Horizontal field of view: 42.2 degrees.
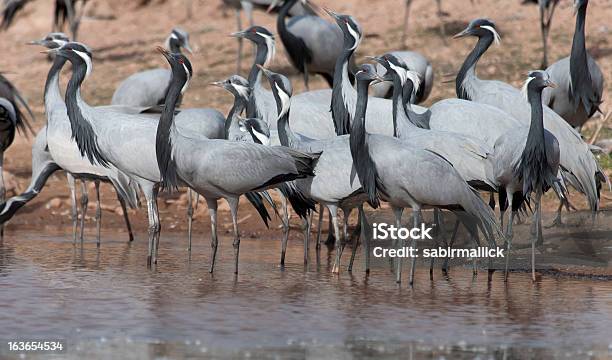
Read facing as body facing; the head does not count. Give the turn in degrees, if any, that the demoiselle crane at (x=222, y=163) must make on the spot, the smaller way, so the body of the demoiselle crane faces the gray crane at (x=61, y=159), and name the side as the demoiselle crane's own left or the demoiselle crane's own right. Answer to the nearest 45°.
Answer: approximately 45° to the demoiselle crane's own right

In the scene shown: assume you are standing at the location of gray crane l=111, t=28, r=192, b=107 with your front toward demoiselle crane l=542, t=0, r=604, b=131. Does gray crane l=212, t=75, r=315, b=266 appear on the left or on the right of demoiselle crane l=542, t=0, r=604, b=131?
right

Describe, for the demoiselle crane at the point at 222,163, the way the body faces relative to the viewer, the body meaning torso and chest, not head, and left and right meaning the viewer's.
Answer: facing to the left of the viewer

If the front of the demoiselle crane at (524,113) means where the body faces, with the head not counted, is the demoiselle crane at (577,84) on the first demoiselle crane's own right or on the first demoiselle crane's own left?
on the first demoiselle crane's own right

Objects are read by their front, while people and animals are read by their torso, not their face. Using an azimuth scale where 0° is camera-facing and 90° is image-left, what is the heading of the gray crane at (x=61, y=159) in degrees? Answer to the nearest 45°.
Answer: approximately 90°

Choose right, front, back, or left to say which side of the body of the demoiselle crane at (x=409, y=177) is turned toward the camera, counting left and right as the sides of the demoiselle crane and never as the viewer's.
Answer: left

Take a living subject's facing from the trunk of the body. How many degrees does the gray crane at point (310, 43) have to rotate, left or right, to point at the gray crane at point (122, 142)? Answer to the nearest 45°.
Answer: approximately 45° to its left

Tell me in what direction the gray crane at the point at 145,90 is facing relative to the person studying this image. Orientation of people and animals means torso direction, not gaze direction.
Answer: facing to the right of the viewer

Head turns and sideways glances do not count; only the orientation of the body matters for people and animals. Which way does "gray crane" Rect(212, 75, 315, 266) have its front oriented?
to the viewer's left

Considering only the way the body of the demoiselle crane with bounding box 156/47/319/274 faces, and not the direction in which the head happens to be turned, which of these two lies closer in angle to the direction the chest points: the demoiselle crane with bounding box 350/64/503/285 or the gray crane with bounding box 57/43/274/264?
the gray crane

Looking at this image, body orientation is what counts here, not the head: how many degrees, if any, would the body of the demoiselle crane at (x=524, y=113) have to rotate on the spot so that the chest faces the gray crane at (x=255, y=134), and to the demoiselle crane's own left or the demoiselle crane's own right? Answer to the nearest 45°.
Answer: approximately 45° to the demoiselle crane's own left
